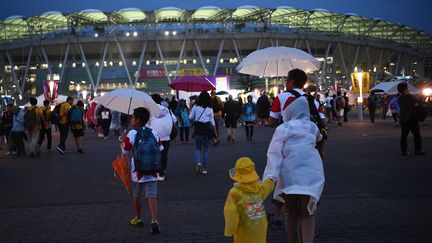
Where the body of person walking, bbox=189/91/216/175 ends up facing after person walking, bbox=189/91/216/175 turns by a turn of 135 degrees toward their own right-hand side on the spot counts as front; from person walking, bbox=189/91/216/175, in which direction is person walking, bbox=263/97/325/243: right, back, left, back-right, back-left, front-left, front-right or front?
front-right

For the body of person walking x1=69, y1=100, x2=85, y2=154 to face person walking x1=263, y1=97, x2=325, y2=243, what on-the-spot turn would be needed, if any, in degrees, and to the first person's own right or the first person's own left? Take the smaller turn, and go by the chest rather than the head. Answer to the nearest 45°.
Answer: approximately 135° to the first person's own right

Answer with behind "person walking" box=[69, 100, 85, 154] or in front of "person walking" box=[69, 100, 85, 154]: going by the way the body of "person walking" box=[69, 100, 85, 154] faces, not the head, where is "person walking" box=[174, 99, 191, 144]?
in front

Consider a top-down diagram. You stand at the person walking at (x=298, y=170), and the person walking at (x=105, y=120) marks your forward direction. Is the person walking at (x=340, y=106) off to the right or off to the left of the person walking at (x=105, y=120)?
right

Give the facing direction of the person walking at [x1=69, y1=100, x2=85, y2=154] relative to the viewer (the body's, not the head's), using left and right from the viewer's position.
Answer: facing away from the viewer and to the right of the viewer

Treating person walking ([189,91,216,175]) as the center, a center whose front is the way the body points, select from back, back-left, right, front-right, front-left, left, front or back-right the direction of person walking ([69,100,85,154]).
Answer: front-left

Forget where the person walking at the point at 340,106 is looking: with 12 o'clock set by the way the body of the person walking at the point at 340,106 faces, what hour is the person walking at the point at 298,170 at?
the person walking at the point at 298,170 is roughly at 6 o'clock from the person walking at the point at 340,106.

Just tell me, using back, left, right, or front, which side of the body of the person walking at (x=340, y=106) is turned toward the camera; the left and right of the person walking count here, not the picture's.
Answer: back

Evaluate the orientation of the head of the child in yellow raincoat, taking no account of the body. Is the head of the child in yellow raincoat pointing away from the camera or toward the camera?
away from the camera

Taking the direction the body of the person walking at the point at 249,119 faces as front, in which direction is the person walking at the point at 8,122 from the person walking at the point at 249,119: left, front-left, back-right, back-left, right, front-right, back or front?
left

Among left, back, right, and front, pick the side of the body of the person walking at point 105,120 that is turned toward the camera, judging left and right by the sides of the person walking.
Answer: back

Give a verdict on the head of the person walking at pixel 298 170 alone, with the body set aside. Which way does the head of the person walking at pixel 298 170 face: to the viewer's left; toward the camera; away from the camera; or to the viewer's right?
away from the camera

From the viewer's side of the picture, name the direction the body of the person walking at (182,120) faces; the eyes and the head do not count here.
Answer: away from the camera

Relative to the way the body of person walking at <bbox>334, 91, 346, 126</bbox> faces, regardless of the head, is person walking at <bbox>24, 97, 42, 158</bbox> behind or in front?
behind

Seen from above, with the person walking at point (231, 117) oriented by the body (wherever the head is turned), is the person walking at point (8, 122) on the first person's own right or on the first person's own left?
on the first person's own left
